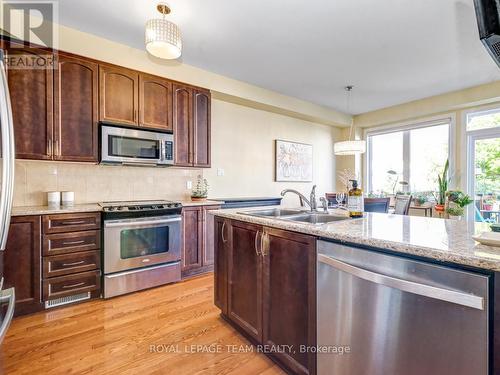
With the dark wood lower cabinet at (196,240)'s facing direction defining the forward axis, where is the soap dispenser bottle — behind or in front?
in front

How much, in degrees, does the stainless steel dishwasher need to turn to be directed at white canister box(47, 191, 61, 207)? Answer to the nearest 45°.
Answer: approximately 45° to its right

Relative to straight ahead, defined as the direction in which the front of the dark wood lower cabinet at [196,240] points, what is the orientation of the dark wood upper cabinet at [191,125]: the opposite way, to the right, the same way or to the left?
the same way

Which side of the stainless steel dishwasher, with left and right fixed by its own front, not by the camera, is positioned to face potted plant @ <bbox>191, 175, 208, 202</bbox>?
right

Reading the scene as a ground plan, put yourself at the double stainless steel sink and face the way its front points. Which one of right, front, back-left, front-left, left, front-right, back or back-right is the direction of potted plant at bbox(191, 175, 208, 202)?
right

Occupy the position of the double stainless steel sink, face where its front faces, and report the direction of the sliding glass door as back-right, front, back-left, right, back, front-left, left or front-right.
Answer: back

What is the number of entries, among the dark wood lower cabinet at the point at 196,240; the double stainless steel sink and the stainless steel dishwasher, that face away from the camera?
0

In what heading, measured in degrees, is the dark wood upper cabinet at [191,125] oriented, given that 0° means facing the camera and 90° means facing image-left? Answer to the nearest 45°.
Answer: approximately 315°

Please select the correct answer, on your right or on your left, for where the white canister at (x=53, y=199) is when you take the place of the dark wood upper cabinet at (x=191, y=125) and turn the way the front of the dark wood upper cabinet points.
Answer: on your right

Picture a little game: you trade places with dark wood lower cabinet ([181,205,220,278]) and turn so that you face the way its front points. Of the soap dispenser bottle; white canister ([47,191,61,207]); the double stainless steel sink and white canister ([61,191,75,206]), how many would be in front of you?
2

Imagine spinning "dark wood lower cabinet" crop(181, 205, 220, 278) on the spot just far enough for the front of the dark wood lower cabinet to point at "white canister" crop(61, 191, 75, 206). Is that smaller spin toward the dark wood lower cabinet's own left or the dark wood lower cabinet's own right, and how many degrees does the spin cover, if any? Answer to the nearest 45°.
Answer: approximately 135° to the dark wood lower cabinet's own right

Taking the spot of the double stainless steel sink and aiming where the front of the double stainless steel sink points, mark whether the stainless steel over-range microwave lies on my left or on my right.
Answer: on my right

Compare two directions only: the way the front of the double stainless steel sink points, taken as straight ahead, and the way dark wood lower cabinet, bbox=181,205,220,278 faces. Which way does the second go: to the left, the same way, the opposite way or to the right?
to the left

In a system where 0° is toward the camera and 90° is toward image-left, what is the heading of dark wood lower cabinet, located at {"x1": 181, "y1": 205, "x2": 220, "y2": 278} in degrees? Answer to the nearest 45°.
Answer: approximately 315°

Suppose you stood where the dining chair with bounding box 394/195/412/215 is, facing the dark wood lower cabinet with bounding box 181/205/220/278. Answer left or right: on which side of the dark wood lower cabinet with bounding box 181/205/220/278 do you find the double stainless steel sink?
left

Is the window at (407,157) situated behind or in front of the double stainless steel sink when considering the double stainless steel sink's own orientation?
behind

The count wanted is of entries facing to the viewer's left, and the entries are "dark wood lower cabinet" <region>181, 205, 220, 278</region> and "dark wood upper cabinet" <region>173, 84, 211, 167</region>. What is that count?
0
